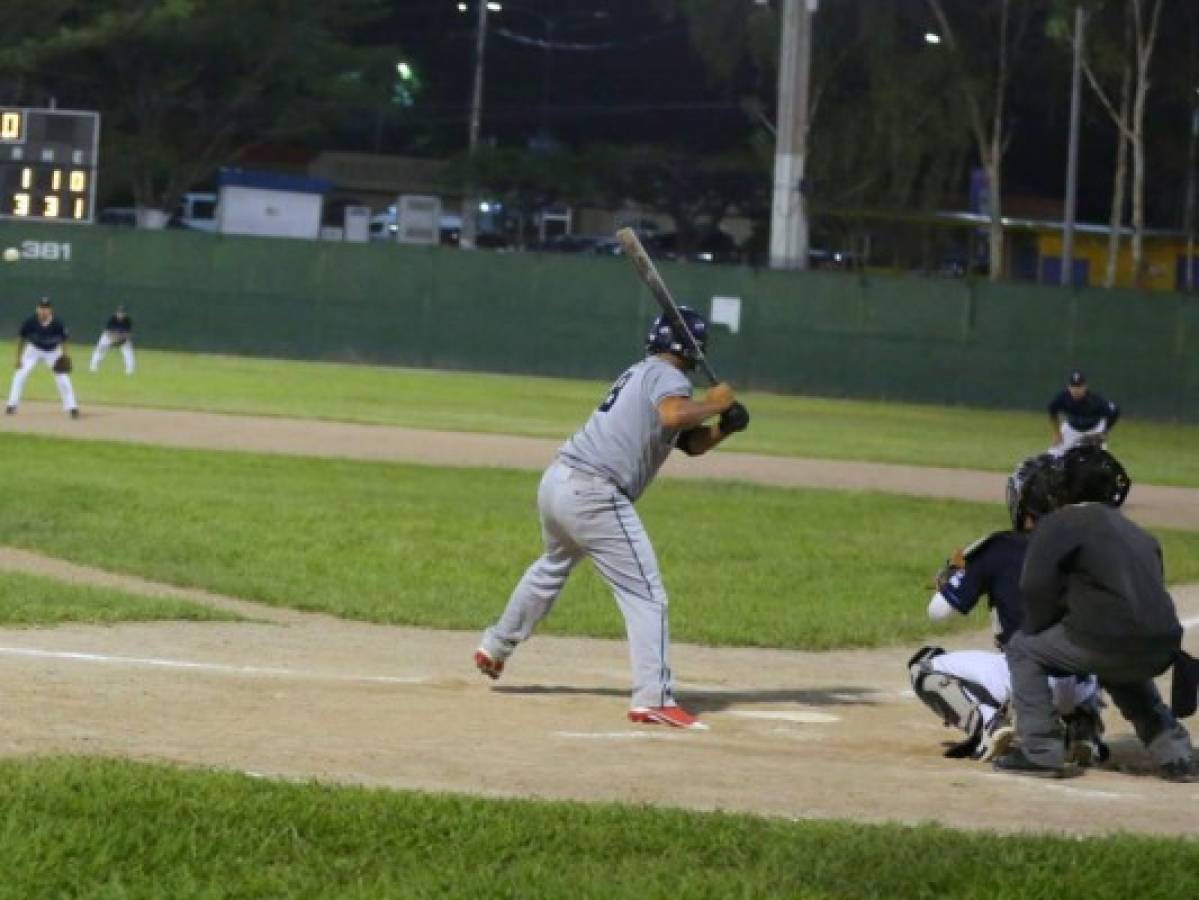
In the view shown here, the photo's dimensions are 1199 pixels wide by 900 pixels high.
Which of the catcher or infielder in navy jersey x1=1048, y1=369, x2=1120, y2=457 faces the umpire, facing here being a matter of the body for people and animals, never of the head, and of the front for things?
the infielder in navy jersey

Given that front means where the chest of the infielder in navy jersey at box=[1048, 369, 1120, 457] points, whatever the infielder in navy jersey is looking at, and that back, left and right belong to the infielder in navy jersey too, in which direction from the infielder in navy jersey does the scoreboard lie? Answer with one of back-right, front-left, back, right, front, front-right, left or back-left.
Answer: back-right

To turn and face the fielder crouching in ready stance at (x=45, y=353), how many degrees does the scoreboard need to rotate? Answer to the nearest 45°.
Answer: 0° — it already faces them

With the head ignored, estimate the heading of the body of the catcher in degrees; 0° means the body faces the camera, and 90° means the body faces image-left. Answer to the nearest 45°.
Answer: approximately 135°

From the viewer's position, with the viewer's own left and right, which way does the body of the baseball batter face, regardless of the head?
facing away from the viewer and to the right of the viewer

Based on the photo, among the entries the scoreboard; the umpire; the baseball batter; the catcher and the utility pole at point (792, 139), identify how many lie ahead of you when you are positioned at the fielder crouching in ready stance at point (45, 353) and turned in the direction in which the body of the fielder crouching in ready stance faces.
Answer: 3

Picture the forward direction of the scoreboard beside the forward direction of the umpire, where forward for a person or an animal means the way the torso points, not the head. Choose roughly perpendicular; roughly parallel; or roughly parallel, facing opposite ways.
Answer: roughly parallel, facing opposite ways

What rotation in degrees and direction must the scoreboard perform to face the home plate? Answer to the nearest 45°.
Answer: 0° — it already faces it

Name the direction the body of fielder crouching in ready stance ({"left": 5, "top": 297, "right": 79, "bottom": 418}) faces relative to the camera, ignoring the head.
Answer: toward the camera

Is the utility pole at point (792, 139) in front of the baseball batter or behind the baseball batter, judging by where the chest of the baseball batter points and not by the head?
in front

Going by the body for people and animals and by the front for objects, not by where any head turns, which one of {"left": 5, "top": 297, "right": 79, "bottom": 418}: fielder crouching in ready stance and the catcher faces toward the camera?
the fielder crouching in ready stance

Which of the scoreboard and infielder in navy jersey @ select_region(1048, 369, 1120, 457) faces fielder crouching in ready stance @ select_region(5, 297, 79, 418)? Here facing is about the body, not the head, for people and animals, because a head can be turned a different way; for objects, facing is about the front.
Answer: the scoreboard

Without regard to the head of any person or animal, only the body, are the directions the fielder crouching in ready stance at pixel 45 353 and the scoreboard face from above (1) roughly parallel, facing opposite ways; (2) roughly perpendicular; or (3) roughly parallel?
roughly parallel

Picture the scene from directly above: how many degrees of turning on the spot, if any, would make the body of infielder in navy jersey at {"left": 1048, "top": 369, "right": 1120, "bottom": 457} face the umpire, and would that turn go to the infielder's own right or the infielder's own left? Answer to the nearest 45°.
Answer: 0° — they already face them

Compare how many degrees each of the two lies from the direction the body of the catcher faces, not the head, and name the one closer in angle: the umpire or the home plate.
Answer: the home plate

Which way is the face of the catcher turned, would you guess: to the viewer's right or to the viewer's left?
to the viewer's left

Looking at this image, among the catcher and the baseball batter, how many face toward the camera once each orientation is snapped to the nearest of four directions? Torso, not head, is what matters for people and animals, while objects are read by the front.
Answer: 0

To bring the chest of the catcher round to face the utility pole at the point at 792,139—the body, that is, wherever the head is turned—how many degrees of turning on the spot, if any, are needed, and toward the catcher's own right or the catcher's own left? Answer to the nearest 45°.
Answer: approximately 45° to the catcher's own right

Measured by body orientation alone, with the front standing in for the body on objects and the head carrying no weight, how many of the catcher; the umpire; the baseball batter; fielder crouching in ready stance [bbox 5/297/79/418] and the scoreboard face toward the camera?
2

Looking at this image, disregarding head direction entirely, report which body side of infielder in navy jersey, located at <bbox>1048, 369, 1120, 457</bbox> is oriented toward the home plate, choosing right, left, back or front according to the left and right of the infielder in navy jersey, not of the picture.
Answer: front
